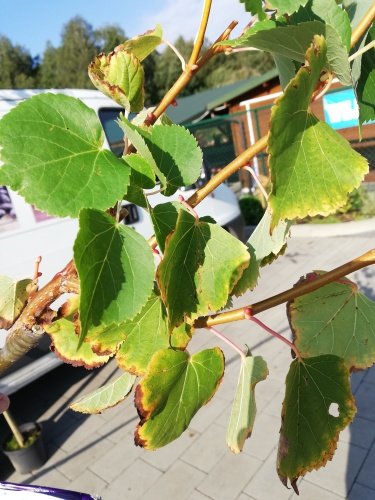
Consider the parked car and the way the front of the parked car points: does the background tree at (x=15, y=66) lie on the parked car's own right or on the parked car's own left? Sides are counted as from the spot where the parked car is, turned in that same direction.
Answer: on the parked car's own left

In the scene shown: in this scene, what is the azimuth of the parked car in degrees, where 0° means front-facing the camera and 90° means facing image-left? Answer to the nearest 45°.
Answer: approximately 225°
